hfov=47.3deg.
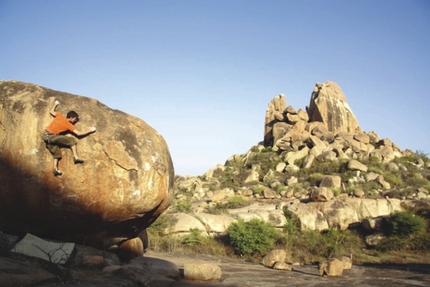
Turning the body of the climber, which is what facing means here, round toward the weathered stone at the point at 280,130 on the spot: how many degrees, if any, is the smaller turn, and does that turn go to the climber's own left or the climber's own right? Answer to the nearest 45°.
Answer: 0° — they already face it

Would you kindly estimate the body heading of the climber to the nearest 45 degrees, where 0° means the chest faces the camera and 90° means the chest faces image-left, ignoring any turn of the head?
approximately 225°

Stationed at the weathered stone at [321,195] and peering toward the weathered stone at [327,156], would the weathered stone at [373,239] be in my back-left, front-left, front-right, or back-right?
back-right

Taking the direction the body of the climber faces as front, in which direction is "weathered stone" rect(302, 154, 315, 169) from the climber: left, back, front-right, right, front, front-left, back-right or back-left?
front

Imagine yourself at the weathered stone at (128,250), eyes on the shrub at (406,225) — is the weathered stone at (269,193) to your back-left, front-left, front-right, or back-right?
front-left

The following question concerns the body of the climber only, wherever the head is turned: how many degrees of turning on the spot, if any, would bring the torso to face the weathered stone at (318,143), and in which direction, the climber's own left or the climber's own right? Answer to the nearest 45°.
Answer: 0° — they already face it

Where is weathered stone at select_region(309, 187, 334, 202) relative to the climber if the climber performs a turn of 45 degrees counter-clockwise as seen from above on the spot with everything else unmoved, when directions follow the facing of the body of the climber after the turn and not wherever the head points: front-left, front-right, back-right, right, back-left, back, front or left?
front-right

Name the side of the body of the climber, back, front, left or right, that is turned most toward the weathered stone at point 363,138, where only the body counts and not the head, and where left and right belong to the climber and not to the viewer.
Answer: front

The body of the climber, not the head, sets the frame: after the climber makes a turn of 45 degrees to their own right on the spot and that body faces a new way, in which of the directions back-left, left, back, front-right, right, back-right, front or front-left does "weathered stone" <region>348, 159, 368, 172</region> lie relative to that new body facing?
front-left

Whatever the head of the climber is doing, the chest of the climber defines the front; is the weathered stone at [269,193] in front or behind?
in front

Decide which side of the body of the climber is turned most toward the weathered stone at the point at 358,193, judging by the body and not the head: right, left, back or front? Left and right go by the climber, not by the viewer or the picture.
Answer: front

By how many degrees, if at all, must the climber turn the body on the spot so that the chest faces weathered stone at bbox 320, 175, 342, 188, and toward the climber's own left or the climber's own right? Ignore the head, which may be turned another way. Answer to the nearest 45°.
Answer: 0° — they already face it

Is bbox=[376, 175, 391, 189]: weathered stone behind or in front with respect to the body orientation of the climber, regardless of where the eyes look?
in front
